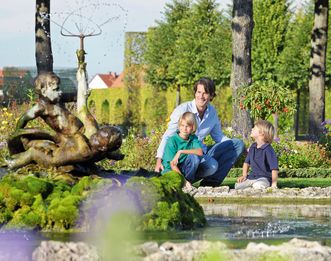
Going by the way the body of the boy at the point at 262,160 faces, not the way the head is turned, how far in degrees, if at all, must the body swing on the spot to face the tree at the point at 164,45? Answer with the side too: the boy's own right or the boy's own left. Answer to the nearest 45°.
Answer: approximately 135° to the boy's own right

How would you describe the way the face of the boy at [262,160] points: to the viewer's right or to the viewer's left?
to the viewer's left

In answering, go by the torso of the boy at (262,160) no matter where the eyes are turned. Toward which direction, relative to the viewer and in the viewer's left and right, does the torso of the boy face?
facing the viewer and to the left of the viewer

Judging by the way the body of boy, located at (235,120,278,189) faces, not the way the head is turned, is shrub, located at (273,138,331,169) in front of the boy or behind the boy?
behind

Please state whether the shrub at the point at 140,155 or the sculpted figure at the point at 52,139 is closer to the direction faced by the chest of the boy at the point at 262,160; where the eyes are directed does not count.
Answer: the sculpted figure

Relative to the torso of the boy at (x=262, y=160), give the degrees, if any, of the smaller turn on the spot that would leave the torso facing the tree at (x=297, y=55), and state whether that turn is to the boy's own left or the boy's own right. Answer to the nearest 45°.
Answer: approximately 135° to the boy's own right

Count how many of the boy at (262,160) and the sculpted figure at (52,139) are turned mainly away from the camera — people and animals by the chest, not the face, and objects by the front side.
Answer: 0

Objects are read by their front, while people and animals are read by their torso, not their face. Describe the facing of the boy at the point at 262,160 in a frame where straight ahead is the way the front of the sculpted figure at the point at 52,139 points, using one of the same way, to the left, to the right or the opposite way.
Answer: to the right

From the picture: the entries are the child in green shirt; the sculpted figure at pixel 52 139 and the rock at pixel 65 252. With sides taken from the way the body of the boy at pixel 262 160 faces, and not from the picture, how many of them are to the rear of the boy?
0
